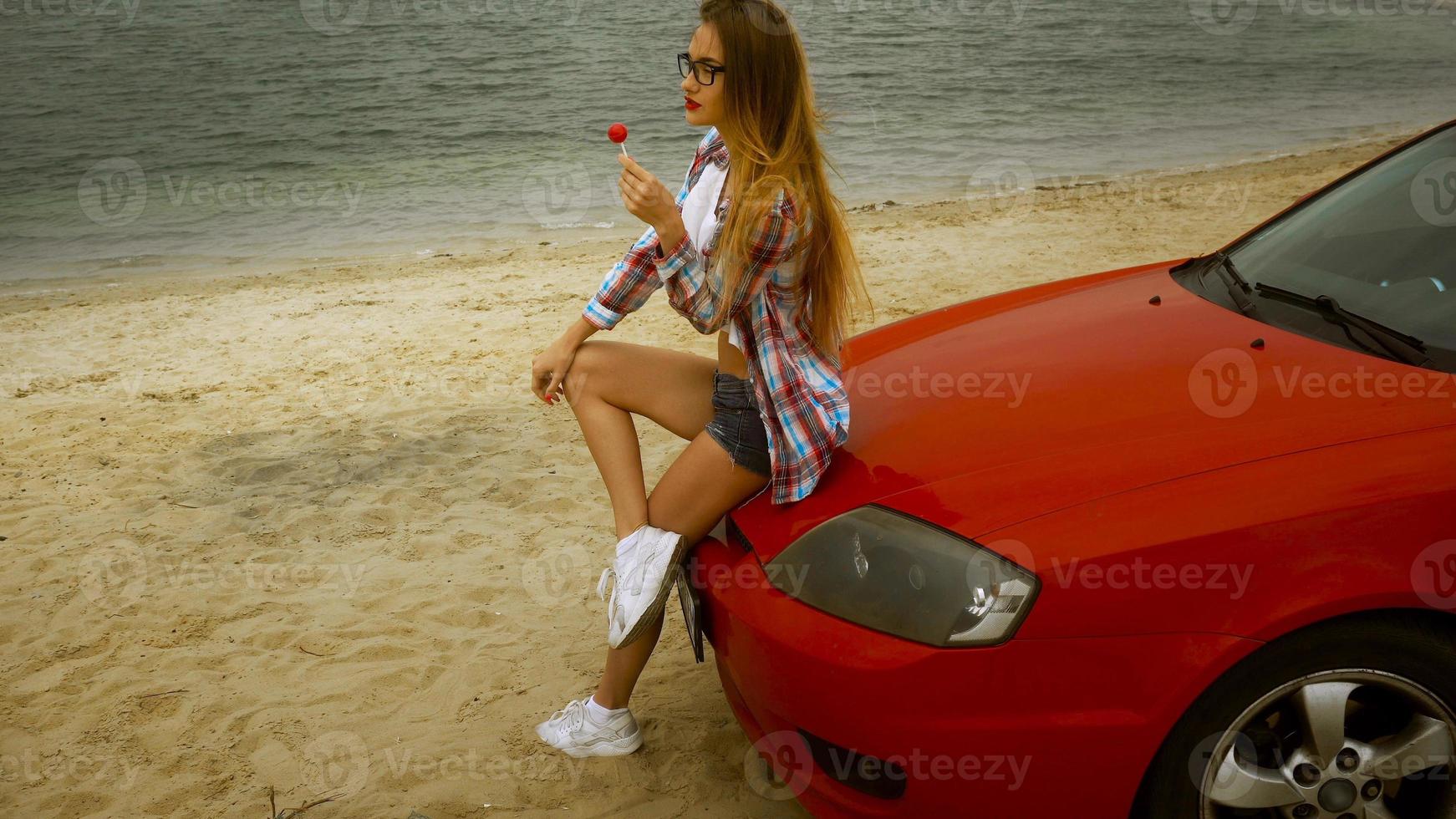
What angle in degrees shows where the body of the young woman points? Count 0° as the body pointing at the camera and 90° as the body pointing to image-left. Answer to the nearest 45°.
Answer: approximately 90°

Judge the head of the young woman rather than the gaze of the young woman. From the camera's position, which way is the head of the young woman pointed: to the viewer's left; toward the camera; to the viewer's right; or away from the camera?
to the viewer's left
